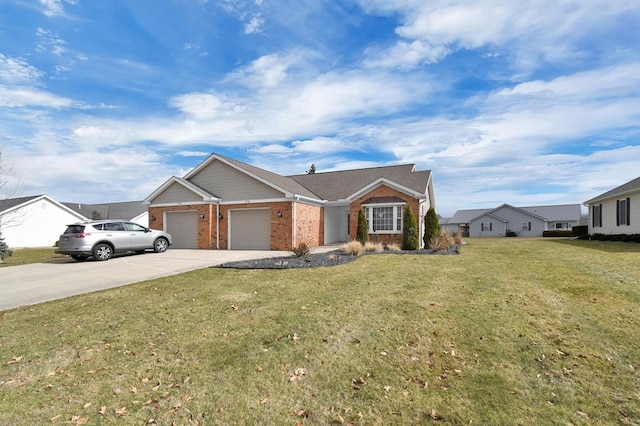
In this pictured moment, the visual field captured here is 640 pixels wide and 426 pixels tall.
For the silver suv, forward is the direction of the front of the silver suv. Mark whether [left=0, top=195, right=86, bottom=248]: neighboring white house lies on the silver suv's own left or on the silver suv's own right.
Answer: on the silver suv's own left

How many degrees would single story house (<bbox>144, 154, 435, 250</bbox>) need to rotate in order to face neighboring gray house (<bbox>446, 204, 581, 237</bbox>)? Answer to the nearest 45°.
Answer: approximately 135° to its left

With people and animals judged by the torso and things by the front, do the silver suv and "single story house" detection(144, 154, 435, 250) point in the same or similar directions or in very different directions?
very different directions

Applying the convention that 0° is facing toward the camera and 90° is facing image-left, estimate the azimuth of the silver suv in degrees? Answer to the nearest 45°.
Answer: approximately 225°

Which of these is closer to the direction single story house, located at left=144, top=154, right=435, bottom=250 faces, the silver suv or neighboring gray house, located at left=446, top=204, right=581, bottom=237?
the silver suv

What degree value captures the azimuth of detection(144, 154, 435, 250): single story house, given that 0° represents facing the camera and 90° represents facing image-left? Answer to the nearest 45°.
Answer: approximately 0°

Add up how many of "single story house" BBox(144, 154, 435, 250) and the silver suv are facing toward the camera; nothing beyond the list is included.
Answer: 1
